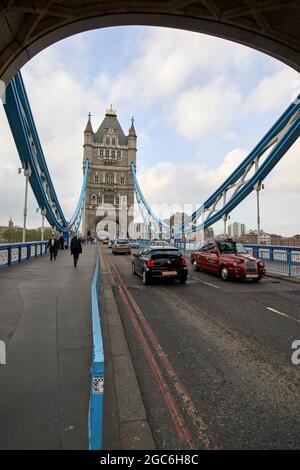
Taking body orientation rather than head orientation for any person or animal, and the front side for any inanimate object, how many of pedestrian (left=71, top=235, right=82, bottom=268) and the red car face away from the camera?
1

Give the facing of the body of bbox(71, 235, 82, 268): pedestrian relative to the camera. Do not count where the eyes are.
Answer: away from the camera

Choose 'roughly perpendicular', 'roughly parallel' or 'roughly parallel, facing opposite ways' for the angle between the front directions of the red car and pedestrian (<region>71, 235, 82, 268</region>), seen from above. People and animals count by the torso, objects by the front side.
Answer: roughly parallel, facing opposite ways

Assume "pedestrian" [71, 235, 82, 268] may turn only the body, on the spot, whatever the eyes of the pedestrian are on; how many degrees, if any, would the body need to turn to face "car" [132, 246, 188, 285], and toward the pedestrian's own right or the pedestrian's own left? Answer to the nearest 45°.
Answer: approximately 135° to the pedestrian's own right

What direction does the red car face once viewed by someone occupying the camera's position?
facing the viewer and to the right of the viewer

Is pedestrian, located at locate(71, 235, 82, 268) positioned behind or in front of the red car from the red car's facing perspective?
behind

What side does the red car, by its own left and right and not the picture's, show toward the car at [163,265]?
right

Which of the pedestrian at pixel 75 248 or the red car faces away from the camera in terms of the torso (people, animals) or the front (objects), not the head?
the pedestrian

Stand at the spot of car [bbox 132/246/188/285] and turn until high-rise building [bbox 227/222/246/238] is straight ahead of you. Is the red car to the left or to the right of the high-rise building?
right

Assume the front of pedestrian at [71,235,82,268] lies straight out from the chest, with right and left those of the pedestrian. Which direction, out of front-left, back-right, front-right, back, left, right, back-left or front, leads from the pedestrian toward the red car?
back-right
